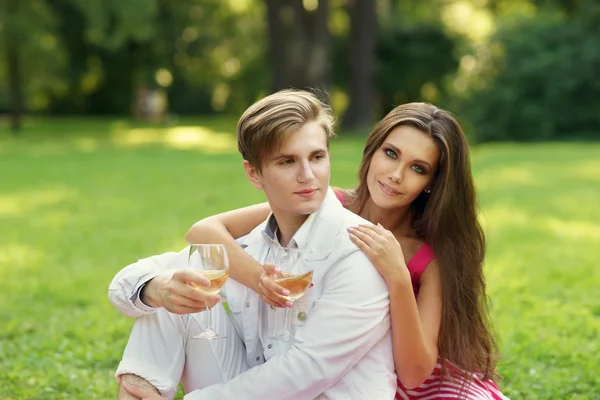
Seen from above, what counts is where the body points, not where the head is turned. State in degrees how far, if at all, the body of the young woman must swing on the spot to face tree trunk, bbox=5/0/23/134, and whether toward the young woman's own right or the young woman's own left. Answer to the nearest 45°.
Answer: approximately 90° to the young woman's own right

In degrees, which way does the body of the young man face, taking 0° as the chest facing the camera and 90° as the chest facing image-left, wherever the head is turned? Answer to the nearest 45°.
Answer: approximately 45°

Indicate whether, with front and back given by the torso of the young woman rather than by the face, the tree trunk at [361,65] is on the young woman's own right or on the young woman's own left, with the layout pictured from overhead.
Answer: on the young woman's own right

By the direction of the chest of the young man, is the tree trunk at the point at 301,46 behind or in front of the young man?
behind

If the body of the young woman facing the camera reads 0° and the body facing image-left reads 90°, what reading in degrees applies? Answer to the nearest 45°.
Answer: approximately 45°

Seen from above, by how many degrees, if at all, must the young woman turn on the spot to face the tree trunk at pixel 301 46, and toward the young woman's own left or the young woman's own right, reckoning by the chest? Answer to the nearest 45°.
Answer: approximately 135° to the young woman's own right

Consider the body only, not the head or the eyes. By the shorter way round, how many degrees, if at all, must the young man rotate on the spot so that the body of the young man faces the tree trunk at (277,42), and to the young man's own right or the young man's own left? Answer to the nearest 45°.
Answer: approximately 135° to the young man's own right

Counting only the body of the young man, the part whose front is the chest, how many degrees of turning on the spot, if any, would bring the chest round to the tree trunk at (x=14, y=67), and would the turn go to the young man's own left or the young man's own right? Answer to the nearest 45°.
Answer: approximately 135° to the young man's own right

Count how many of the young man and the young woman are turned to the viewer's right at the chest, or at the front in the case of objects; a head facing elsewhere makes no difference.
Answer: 0
